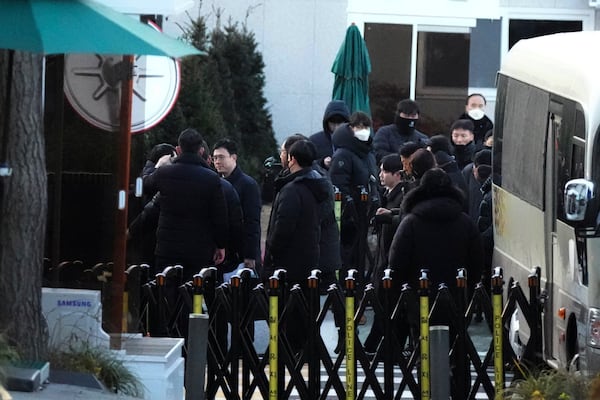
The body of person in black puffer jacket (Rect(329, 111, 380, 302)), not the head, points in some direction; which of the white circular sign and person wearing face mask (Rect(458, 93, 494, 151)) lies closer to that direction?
the white circular sign

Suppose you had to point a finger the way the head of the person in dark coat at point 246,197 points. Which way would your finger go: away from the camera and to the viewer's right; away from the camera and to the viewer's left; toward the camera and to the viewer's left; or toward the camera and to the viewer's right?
toward the camera and to the viewer's left

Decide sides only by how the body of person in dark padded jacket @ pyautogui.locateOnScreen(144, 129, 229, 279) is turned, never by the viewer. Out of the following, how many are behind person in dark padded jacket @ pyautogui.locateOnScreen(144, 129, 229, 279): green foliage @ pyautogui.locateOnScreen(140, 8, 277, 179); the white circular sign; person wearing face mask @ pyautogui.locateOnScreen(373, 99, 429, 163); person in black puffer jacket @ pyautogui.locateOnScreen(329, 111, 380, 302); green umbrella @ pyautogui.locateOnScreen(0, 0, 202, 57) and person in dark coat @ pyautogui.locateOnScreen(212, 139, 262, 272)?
2

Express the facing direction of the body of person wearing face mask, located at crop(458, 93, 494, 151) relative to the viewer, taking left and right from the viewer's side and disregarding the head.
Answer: facing the viewer

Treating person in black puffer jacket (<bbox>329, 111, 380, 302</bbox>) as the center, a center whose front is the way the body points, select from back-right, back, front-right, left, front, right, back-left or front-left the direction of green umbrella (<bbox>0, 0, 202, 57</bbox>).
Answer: front-right

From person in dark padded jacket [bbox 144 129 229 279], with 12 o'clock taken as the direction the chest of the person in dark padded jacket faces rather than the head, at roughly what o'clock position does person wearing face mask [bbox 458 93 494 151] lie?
The person wearing face mask is roughly at 1 o'clock from the person in dark padded jacket.

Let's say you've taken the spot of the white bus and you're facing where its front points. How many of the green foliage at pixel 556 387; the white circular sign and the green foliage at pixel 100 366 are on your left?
0

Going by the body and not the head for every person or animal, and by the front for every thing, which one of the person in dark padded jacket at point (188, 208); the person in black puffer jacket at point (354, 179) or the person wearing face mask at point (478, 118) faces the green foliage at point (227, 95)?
the person in dark padded jacket

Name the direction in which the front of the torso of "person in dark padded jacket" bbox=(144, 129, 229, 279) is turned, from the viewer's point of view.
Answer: away from the camera

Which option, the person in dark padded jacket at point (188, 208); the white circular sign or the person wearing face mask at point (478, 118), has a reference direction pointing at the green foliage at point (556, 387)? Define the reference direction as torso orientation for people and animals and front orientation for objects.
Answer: the person wearing face mask

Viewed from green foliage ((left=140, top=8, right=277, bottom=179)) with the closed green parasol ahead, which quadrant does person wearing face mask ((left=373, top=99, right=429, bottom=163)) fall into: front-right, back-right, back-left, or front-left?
front-right

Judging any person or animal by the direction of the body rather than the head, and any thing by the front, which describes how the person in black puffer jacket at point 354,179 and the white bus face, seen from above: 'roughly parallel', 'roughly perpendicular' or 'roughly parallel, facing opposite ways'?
roughly parallel

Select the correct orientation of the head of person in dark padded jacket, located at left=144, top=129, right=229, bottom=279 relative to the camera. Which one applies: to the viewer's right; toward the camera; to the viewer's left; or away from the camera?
away from the camera

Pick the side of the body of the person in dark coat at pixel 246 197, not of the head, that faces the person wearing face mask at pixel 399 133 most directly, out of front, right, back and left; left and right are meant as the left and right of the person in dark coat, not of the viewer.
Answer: back

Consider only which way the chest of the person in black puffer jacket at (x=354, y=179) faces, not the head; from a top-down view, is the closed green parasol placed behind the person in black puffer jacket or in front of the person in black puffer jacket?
behind

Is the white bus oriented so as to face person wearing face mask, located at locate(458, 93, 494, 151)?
no
